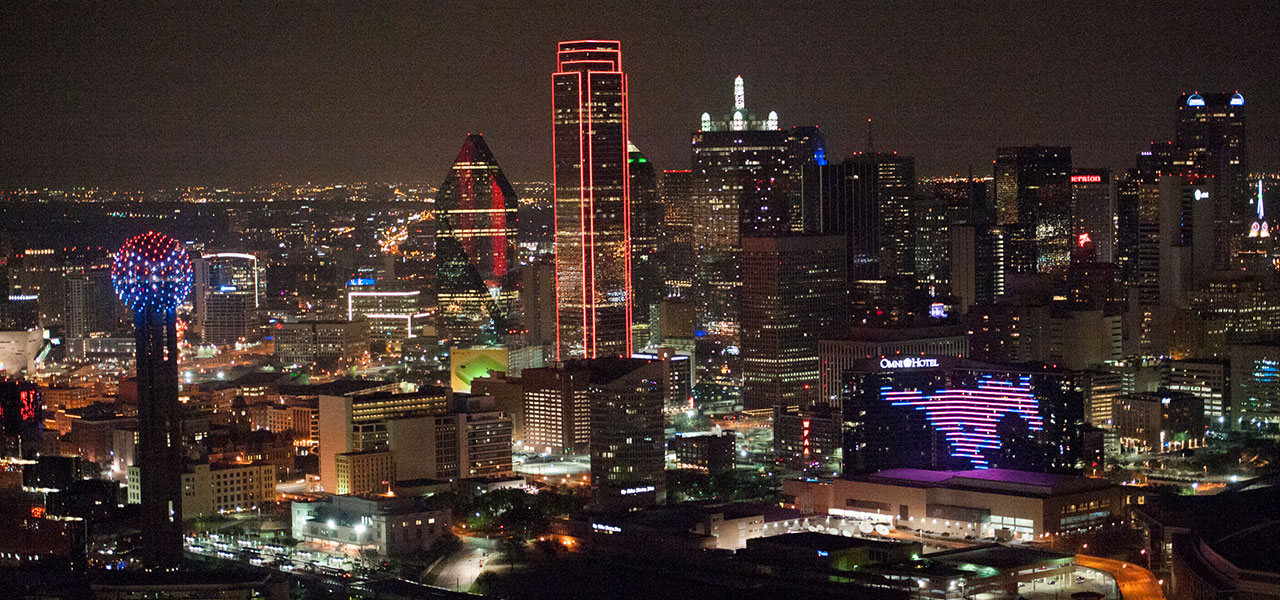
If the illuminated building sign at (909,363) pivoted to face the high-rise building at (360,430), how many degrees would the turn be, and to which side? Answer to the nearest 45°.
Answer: approximately 90° to its right

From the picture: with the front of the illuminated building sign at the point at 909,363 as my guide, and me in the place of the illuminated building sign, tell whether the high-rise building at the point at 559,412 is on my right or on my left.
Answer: on my right

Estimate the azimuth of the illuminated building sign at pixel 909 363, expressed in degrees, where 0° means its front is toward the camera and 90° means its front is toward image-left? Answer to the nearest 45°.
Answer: approximately 0°

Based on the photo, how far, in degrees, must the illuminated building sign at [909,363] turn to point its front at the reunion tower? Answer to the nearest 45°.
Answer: approximately 45° to its right

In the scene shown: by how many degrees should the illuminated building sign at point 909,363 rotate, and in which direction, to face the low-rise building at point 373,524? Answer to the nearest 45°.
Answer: approximately 45° to its right

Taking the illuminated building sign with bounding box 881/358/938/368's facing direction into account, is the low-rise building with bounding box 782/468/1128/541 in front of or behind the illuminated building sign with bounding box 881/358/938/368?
in front

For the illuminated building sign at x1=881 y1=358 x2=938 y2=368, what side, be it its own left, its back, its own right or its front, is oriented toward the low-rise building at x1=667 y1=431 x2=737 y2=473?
right

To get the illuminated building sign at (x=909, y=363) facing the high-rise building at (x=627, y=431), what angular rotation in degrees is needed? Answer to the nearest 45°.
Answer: approximately 90° to its right

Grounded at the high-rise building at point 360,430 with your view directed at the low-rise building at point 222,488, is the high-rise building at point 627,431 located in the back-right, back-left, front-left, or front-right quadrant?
back-left
